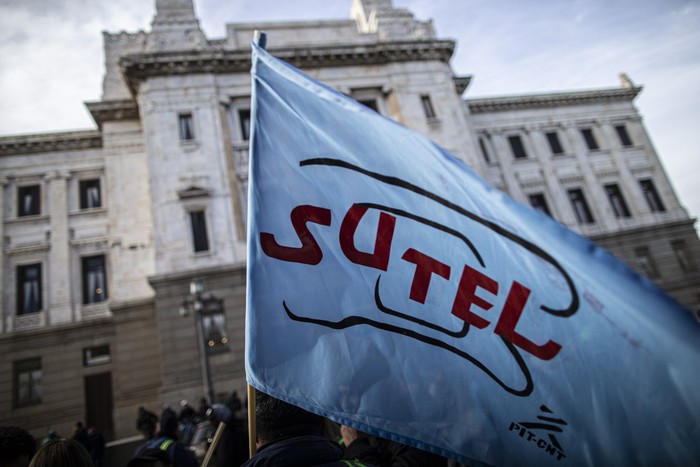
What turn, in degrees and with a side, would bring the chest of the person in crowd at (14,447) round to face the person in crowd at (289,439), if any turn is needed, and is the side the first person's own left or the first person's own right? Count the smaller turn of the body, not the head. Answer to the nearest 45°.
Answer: approximately 135° to the first person's own right

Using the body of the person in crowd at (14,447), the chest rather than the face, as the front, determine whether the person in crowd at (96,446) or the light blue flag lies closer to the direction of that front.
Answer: the person in crowd

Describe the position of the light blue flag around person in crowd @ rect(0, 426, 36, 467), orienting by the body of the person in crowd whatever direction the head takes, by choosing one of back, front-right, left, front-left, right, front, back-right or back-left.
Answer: back-right

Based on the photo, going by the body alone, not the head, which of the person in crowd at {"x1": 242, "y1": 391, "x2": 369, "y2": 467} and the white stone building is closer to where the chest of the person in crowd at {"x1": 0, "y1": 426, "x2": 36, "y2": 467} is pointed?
the white stone building

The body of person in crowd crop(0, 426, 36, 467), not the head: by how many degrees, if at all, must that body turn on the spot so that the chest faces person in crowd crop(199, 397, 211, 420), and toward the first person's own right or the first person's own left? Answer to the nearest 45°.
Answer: approximately 45° to the first person's own right

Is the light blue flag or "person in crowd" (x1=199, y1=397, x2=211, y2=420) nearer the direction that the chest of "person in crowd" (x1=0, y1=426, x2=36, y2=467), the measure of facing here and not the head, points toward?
the person in crowd

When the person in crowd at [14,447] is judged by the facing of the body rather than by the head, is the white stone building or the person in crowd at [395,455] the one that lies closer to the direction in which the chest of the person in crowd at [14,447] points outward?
the white stone building

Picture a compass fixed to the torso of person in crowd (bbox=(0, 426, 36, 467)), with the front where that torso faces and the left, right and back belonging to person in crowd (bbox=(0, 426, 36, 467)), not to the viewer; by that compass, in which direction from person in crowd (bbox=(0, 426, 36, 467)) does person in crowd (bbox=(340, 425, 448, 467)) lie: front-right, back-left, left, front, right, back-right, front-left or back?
back-right

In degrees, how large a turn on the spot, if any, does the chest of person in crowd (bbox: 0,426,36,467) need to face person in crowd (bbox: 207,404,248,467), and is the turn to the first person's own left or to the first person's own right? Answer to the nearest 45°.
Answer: approximately 90° to the first person's own right

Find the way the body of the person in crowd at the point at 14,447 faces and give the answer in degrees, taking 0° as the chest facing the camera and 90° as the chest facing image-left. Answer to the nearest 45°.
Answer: approximately 180°
